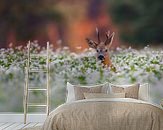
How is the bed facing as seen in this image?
toward the camera
